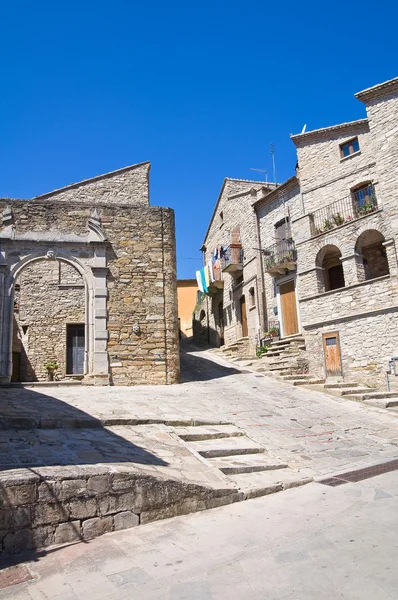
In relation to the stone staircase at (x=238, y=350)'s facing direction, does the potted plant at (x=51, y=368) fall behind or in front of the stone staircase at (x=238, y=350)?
in front

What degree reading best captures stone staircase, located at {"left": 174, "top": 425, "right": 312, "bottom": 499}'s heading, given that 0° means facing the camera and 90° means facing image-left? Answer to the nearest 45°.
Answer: approximately 315°

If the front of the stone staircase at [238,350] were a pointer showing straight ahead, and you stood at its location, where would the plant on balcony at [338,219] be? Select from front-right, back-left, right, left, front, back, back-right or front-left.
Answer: left

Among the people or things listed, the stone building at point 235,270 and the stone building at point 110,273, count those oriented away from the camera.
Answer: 0

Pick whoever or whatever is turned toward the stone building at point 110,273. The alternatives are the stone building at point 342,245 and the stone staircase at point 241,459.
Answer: the stone building at point 342,245

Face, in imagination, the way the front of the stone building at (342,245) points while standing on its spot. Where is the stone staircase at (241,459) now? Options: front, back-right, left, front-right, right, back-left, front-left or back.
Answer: front-left

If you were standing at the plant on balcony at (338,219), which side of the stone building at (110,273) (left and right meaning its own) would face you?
left

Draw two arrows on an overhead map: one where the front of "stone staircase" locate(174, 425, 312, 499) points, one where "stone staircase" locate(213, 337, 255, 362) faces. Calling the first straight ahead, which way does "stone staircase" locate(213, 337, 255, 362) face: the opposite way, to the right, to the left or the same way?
to the right

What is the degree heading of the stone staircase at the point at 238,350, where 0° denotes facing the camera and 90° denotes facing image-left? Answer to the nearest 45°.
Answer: approximately 45°

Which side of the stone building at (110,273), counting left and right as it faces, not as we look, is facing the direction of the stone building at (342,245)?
left
